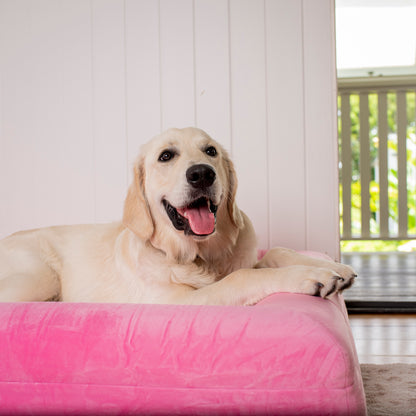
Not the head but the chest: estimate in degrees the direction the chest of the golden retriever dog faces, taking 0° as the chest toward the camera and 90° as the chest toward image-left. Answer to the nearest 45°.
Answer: approximately 270°
